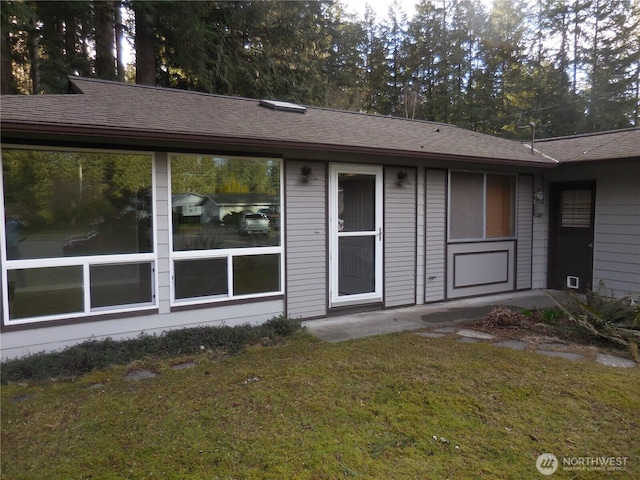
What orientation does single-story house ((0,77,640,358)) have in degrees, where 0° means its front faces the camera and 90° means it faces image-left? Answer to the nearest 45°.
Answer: approximately 315°

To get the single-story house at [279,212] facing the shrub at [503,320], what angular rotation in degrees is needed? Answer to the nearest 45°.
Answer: approximately 45° to its left

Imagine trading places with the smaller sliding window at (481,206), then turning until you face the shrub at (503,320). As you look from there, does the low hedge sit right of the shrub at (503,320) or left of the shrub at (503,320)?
right
